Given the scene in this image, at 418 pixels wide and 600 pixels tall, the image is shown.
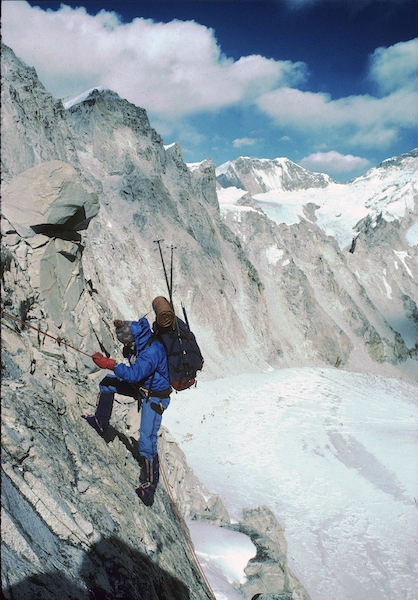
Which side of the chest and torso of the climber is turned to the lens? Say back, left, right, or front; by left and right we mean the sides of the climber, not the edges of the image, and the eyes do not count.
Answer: left

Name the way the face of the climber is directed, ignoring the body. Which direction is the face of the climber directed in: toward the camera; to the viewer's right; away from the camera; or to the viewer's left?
to the viewer's left
